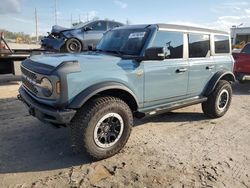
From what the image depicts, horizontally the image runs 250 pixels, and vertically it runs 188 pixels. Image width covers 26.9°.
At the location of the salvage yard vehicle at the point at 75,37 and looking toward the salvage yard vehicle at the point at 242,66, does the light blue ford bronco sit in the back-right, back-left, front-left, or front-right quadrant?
front-right

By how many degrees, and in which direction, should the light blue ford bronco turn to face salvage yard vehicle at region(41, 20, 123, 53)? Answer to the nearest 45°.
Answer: approximately 135° to its right

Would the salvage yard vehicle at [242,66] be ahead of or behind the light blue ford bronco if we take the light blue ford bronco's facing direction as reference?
behind

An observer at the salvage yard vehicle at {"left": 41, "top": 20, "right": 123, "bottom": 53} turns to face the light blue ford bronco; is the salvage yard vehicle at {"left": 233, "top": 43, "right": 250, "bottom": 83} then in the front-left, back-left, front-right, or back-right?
front-left

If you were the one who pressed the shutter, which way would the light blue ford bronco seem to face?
facing the viewer and to the left of the viewer
